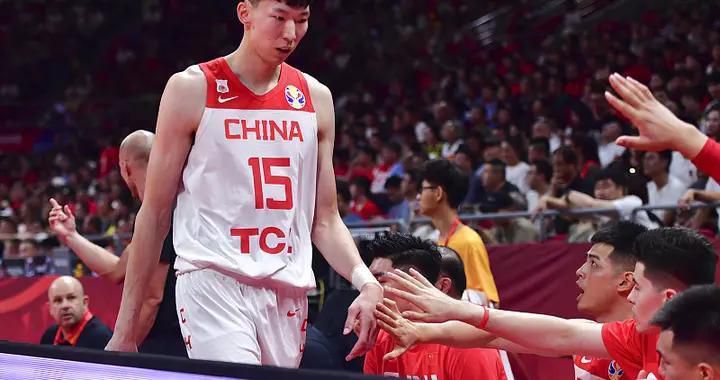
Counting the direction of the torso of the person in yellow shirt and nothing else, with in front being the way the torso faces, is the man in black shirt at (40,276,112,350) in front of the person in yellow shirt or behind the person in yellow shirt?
in front

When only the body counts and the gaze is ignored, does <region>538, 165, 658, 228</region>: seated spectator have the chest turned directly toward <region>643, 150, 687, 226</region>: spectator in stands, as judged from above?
no

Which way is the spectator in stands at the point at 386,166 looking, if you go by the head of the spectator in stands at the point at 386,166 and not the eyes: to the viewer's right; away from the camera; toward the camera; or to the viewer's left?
toward the camera

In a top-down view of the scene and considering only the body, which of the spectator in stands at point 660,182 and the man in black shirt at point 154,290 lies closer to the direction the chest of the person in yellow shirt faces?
the man in black shirt

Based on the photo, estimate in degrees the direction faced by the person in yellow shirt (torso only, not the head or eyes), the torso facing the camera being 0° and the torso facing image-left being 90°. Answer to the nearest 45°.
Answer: approximately 90°

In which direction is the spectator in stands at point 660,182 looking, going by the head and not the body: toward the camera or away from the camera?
toward the camera

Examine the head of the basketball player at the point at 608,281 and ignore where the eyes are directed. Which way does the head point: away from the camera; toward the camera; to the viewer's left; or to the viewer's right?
to the viewer's left

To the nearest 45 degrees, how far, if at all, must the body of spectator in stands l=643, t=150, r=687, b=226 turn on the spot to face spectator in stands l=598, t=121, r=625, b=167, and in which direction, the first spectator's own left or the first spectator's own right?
approximately 135° to the first spectator's own right

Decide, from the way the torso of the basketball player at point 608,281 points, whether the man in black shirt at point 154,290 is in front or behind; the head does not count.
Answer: in front

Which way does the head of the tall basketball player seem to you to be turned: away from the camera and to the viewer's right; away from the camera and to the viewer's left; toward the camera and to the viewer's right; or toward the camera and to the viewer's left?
toward the camera and to the viewer's right
